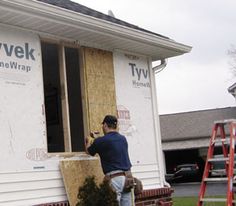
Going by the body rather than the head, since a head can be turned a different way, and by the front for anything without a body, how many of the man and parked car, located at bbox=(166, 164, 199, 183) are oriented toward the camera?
0

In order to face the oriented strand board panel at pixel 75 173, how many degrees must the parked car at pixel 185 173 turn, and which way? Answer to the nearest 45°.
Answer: approximately 90° to its left

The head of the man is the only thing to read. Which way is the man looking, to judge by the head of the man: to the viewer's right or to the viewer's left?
to the viewer's left

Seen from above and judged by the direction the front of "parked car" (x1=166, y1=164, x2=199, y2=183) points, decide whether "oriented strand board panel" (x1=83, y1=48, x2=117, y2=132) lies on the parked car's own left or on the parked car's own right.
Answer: on the parked car's own left

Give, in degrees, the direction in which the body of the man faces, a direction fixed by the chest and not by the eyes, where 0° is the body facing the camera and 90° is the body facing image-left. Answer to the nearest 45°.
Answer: approximately 135°

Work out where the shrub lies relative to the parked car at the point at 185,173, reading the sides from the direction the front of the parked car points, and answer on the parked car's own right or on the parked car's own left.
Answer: on the parked car's own left

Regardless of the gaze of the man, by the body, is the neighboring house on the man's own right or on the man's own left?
on the man's own right

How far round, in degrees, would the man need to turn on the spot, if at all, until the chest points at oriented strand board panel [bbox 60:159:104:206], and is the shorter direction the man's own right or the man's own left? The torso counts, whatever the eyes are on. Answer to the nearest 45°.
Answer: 0° — they already face it

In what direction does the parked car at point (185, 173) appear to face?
to the viewer's left

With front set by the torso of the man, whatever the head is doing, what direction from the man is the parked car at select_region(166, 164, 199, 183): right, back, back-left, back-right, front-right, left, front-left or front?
front-right

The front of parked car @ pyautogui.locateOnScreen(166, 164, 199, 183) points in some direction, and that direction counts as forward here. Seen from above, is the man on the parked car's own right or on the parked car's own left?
on the parked car's own left
